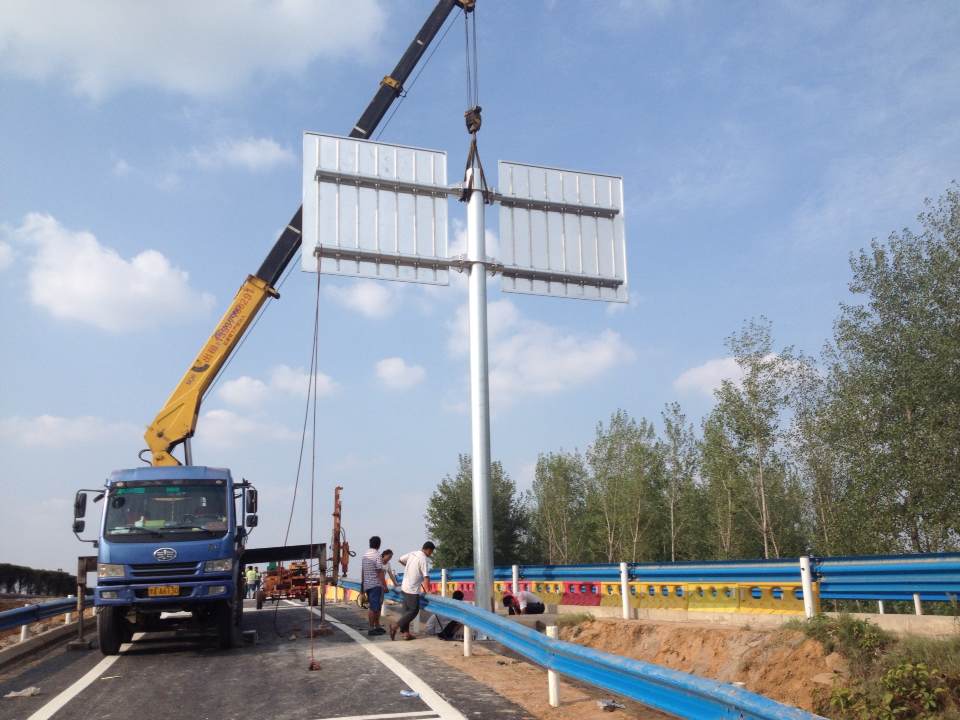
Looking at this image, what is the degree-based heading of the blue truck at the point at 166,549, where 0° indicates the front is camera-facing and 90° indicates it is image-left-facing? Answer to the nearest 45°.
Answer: approximately 0°

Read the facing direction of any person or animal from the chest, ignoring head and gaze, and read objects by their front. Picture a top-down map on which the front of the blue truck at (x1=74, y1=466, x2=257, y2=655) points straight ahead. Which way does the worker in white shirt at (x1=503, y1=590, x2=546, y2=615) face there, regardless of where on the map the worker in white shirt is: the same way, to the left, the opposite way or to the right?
to the right

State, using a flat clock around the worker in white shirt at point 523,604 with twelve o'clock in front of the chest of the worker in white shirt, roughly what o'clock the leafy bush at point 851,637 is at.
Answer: The leafy bush is roughly at 8 o'clock from the worker in white shirt.

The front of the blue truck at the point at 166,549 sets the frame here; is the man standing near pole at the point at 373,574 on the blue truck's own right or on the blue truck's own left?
on the blue truck's own left

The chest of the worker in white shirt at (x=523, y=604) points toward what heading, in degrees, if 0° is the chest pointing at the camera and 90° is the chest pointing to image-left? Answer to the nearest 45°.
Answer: approximately 90°

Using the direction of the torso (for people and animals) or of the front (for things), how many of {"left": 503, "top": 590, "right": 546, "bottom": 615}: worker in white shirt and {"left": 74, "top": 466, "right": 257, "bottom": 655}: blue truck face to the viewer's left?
1

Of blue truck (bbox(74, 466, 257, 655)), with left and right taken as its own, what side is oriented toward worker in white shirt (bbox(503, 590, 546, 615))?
left

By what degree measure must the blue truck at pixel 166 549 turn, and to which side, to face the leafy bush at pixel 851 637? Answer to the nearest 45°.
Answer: approximately 45° to its left

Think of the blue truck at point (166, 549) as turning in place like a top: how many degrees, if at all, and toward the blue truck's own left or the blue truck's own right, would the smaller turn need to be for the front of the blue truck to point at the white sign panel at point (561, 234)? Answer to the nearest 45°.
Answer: approximately 90° to the blue truck's own left

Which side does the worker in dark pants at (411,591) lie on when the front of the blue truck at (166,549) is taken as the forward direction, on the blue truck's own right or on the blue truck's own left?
on the blue truck's own left

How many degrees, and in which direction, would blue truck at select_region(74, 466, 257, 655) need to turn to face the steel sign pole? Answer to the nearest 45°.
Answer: approximately 90° to its left
